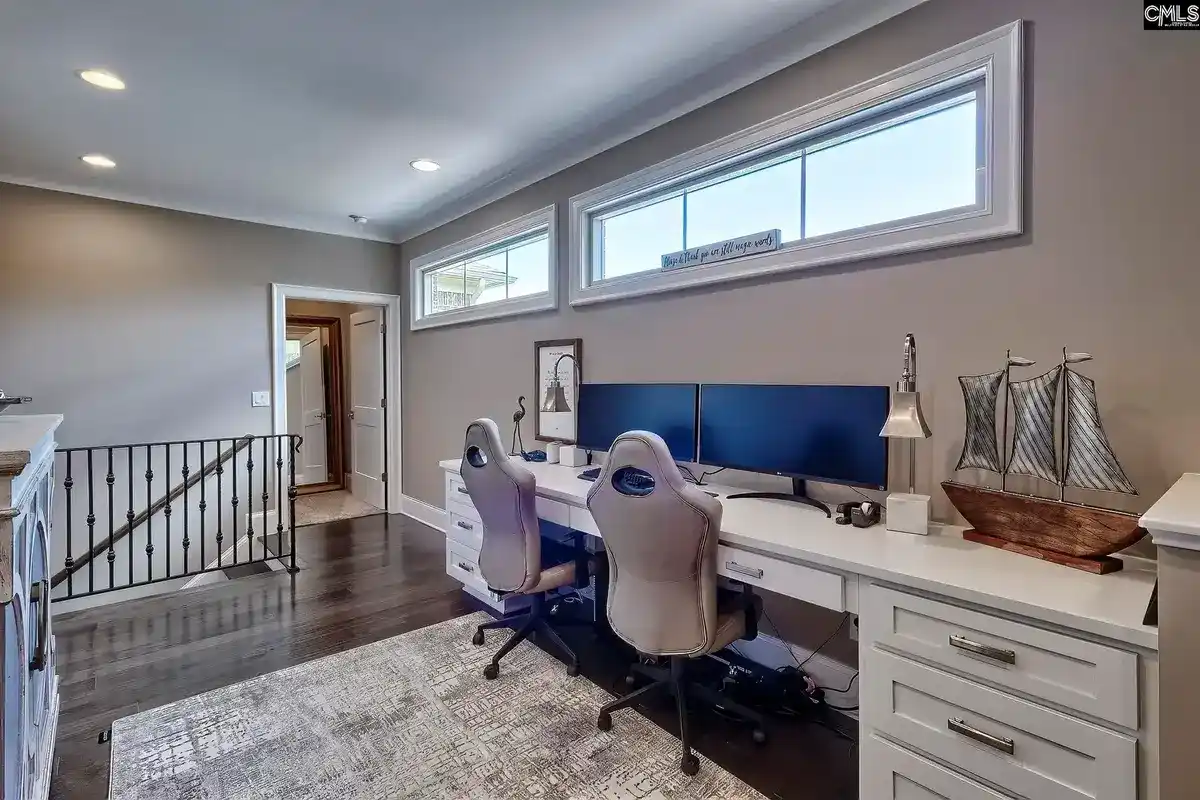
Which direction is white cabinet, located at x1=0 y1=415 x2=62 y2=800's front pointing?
to the viewer's right

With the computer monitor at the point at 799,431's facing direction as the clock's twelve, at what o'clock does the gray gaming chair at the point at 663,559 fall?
The gray gaming chair is roughly at 12 o'clock from the computer monitor.

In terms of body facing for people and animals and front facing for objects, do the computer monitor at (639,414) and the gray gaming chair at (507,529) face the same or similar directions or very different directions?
very different directions

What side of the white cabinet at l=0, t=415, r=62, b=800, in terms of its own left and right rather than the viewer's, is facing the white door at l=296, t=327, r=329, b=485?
left

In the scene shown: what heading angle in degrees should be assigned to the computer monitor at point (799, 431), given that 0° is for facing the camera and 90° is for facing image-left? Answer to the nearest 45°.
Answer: approximately 45°

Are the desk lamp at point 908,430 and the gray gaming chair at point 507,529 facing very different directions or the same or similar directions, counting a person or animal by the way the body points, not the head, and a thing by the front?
very different directions

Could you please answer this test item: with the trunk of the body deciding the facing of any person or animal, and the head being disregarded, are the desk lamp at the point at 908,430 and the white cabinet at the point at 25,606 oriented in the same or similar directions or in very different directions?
very different directions

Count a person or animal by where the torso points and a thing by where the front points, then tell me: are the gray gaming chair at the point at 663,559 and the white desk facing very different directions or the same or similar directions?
very different directions

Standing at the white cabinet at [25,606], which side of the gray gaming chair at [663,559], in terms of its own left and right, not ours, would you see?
back

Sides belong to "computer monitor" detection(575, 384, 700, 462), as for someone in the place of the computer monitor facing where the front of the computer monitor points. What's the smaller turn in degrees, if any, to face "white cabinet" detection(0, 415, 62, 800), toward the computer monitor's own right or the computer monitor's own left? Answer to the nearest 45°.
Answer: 0° — it already faces it

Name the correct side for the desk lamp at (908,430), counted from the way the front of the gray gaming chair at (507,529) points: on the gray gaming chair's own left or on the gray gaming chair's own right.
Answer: on the gray gaming chair's own right

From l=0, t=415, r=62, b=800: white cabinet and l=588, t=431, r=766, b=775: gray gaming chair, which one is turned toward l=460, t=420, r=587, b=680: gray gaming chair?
the white cabinet

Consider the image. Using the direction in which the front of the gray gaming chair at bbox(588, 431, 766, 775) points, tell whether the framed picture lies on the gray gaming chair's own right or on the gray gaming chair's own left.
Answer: on the gray gaming chair's own left

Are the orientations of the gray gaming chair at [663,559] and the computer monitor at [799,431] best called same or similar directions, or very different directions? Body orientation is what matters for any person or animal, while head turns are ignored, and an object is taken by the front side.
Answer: very different directions

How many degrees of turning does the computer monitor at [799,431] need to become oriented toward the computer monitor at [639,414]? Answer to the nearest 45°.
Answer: approximately 90° to its right

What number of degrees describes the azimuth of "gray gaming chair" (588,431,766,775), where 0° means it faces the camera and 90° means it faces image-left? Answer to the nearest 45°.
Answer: approximately 225°

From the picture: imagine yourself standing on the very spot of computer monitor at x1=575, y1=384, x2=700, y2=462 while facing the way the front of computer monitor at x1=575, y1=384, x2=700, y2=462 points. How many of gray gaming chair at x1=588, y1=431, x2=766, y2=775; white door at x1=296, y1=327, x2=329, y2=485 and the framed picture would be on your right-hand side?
2

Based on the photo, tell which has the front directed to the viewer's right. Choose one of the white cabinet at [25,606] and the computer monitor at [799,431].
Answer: the white cabinet

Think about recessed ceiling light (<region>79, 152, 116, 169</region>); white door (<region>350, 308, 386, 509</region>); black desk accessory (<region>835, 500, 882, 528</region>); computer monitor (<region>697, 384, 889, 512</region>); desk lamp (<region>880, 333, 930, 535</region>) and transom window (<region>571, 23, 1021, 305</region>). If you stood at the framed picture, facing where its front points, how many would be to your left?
4
